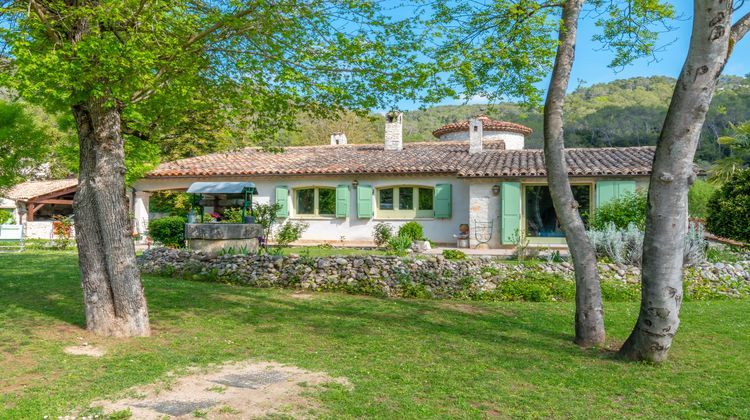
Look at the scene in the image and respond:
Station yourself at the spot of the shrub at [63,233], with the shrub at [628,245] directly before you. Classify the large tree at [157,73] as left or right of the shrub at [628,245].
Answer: right

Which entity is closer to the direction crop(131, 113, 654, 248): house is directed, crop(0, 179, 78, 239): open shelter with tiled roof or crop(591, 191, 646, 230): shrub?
the shrub

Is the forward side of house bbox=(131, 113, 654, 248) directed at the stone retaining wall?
yes

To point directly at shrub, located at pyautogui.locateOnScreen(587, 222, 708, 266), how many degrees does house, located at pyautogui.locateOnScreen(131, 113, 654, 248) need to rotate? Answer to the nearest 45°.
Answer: approximately 45° to its left

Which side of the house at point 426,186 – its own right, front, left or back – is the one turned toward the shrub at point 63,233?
right

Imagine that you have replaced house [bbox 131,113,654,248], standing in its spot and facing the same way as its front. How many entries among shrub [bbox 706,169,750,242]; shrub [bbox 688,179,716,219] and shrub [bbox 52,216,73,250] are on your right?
1

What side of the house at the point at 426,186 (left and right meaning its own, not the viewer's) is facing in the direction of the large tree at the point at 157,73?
front

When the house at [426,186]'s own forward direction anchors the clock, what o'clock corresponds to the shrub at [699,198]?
The shrub is roughly at 8 o'clock from the house.

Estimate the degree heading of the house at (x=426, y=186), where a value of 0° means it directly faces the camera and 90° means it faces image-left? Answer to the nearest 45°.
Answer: approximately 0°

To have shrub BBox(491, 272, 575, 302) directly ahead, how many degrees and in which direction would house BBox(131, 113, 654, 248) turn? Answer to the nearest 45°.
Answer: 0° — it already faces it

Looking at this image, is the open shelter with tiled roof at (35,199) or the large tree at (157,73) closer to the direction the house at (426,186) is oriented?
the large tree

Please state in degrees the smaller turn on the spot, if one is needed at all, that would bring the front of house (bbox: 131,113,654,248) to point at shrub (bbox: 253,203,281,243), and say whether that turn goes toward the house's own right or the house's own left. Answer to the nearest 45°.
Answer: approximately 45° to the house's own right
